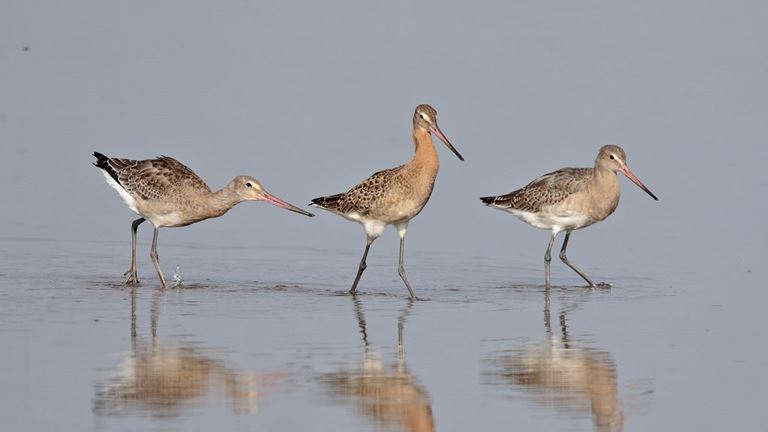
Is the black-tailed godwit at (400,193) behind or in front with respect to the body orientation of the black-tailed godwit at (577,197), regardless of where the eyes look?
behind

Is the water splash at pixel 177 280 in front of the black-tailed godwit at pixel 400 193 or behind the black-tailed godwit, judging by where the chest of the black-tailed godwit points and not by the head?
behind

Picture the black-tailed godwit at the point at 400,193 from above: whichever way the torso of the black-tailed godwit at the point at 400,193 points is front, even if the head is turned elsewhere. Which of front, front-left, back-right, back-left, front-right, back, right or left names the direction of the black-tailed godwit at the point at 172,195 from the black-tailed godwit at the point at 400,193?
back

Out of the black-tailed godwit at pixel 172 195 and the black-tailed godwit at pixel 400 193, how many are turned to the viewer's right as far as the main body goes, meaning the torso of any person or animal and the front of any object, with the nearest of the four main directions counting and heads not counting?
2

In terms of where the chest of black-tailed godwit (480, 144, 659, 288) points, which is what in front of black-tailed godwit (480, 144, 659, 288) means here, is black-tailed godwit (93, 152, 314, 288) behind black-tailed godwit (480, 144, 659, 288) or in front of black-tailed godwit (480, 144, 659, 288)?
behind

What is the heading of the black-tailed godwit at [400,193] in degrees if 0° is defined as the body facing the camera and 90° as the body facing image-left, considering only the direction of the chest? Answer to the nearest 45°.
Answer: approximately 270°

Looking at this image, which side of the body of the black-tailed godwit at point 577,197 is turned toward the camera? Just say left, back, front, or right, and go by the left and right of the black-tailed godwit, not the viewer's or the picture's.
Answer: right

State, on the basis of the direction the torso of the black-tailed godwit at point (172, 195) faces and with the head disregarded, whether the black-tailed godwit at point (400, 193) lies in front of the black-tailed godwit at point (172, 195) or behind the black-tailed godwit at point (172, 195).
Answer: in front

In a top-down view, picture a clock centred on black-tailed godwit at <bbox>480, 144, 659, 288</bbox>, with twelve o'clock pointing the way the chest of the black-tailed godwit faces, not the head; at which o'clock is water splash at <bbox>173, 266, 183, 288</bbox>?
The water splash is roughly at 5 o'clock from the black-tailed godwit.

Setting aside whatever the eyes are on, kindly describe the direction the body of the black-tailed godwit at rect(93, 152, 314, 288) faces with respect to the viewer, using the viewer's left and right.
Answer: facing to the right of the viewer
